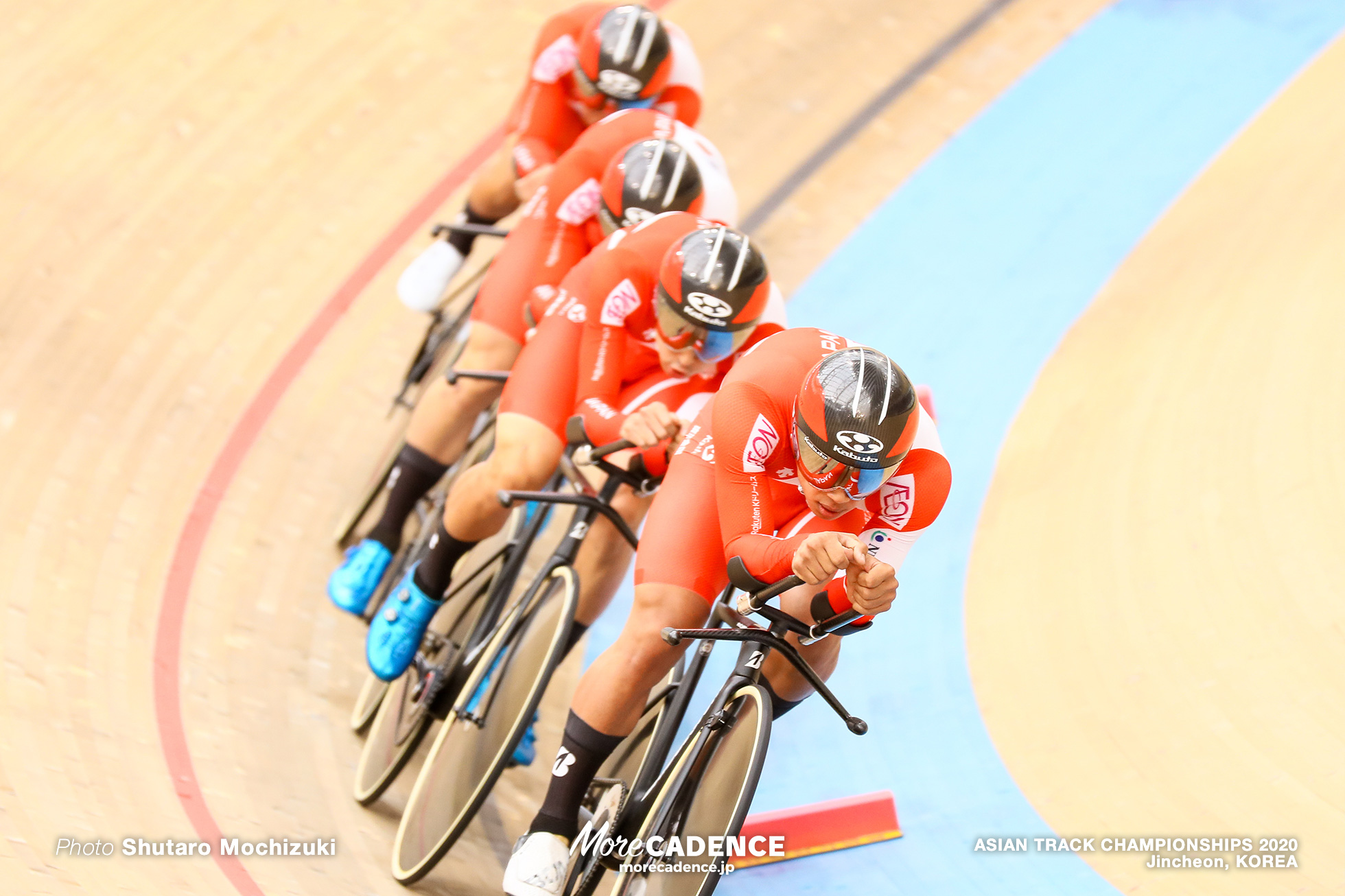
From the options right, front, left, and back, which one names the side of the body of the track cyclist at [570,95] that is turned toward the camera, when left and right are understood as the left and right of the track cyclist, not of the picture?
front

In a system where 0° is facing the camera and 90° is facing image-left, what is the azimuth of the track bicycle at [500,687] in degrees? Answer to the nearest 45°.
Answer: approximately 0°

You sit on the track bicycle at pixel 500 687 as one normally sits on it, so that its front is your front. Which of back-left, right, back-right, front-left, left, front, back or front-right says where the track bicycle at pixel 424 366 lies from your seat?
back

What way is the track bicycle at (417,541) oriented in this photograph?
toward the camera

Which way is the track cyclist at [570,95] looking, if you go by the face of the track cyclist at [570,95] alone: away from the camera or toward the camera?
toward the camera

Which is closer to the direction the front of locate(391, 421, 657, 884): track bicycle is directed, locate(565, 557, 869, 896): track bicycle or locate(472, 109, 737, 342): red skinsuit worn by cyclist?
the track bicycle

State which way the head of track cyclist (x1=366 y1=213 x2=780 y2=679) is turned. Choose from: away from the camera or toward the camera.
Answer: toward the camera

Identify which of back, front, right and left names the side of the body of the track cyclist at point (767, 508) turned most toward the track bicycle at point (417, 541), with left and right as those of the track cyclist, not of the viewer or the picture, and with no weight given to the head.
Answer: back

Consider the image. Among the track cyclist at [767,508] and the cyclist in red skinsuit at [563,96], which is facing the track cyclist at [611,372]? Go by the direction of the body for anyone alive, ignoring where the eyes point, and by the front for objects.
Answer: the cyclist in red skinsuit

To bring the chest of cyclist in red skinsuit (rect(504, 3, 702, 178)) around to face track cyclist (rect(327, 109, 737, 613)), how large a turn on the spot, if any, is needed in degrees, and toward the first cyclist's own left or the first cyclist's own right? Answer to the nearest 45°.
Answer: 0° — they already face them

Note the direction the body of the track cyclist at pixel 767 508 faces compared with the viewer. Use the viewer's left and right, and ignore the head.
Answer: facing the viewer and to the right of the viewer

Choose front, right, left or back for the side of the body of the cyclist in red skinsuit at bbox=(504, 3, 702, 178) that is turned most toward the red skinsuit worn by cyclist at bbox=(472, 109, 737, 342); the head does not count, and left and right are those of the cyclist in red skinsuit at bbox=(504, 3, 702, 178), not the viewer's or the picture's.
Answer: front

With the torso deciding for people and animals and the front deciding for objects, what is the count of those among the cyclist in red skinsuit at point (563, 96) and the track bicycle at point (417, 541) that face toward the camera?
2
